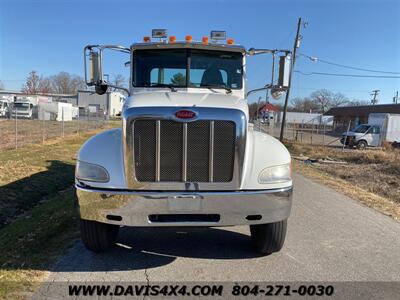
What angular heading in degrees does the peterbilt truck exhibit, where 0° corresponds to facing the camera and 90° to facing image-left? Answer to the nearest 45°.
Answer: approximately 0°

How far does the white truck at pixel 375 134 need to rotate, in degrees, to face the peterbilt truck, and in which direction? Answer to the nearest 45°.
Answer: approximately 45° to its left

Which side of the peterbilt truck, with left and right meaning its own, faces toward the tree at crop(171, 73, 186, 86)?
back

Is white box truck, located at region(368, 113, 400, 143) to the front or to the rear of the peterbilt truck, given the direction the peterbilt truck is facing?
to the rear

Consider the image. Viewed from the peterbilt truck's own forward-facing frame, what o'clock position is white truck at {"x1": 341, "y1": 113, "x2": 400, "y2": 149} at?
The white truck is roughly at 7 o'clock from the peterbilt truck.

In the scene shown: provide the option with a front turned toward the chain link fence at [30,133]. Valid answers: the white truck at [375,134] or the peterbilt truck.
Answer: the white truck

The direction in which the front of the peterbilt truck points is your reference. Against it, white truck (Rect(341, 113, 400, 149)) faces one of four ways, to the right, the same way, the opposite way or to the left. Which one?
to the right

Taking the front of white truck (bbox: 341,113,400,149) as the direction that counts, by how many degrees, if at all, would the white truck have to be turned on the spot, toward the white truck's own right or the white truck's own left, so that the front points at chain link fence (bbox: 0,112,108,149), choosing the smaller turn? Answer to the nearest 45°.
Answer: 0° — it already faces it

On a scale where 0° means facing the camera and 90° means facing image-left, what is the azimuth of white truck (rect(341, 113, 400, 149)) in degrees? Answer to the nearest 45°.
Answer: approximately 45°
